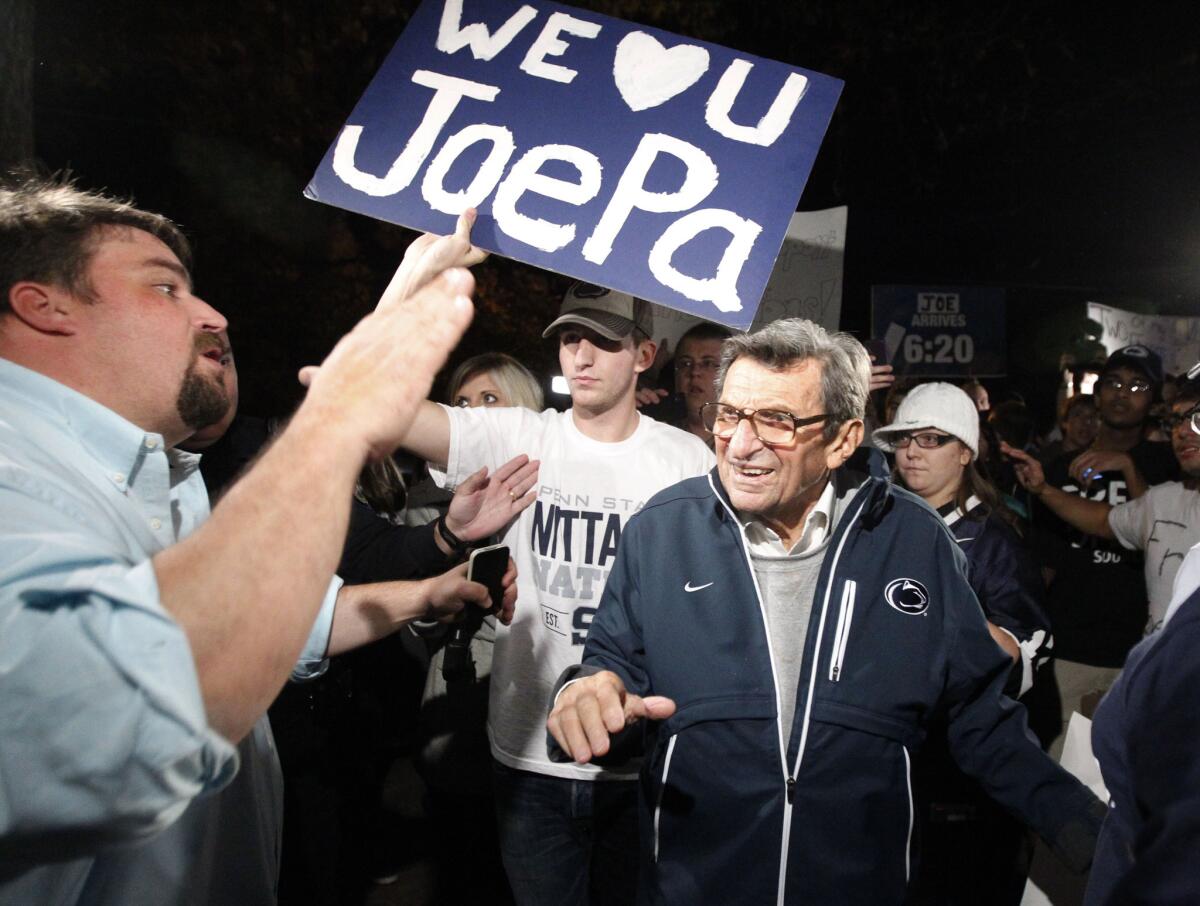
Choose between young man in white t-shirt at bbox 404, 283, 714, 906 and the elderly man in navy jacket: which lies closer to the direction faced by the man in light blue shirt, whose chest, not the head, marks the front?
the elderly man in navy jacket

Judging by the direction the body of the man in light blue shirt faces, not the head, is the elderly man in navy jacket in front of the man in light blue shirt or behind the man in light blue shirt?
in front

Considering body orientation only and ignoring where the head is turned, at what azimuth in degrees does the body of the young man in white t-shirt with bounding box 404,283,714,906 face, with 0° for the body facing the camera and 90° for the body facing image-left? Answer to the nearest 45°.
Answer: approximately 0°

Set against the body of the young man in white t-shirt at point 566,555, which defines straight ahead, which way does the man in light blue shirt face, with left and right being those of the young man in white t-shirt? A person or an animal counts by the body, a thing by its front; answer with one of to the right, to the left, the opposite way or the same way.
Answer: to the left

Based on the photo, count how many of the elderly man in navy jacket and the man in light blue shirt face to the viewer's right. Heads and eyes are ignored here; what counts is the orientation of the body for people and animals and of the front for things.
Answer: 1

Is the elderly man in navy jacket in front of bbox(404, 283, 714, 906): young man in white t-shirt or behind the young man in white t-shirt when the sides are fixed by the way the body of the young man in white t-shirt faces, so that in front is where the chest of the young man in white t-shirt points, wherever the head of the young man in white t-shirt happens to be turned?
in front

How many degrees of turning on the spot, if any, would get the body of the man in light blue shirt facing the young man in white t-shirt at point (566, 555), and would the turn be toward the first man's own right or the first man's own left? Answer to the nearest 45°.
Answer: approximately 45° to the first man's own left

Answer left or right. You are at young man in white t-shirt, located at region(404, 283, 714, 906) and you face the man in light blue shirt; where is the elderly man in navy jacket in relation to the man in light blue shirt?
left

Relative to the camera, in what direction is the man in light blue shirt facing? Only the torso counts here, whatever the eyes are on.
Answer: to the viewer's right

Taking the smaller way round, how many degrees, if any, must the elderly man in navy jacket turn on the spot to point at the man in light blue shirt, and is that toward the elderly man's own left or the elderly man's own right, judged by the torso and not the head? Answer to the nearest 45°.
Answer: approximately 45° to the elderly man's own right

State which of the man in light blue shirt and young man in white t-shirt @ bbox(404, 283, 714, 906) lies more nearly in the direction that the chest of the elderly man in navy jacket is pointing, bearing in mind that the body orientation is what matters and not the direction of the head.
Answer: the man in light blue shirt

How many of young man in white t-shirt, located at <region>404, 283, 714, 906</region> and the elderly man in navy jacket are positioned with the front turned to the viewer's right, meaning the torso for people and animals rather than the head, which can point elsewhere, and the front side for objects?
0

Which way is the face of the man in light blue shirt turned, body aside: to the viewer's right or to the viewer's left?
to the viewer's right
